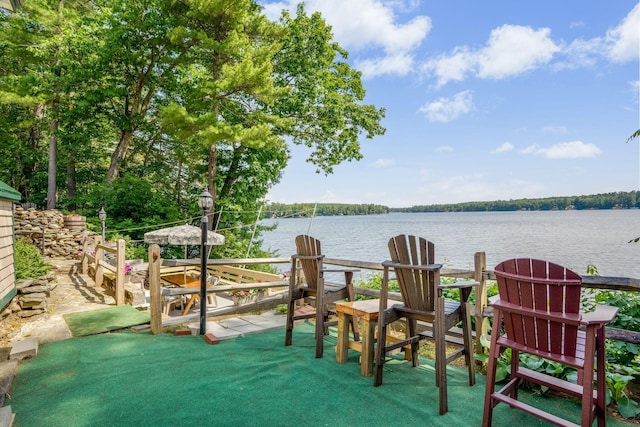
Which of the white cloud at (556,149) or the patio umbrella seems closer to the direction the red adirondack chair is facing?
the white cloud

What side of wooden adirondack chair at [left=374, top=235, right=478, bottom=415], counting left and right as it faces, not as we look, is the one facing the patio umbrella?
left

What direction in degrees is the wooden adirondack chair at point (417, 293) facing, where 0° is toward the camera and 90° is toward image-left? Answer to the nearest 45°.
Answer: approximately 225°

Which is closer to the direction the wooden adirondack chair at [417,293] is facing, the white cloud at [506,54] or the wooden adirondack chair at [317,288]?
the white cloud

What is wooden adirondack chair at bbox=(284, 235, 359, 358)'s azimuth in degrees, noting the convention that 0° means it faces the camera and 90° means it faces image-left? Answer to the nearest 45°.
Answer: approximately 225°

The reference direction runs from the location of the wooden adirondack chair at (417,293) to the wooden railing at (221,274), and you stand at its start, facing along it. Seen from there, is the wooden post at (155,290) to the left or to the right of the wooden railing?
left

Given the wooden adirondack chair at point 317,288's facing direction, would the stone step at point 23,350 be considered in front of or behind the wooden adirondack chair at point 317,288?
behind
